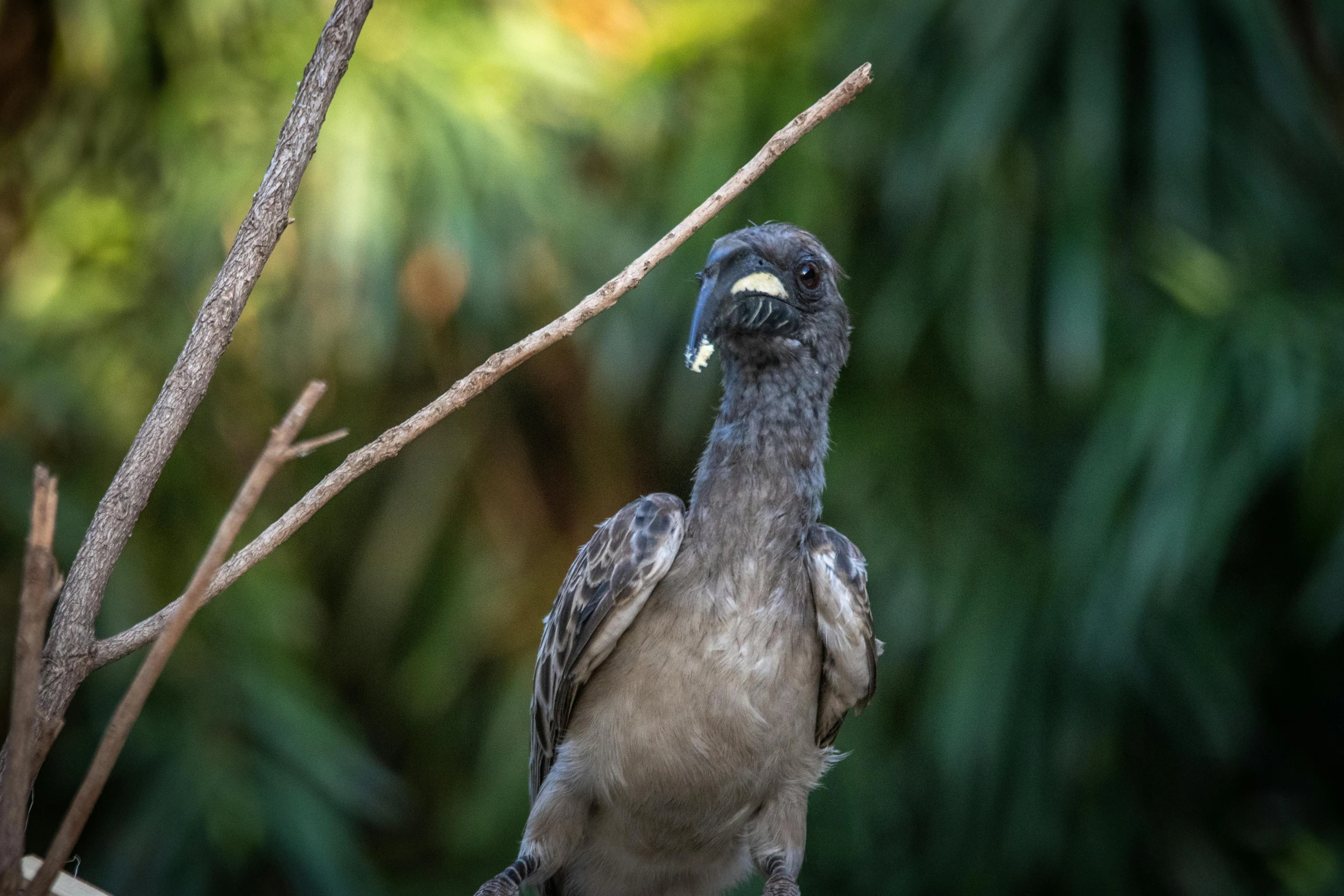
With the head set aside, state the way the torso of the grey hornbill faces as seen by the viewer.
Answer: toward the camera

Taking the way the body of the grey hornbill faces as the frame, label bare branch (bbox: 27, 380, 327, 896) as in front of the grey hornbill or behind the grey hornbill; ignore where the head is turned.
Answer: in front
